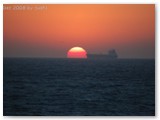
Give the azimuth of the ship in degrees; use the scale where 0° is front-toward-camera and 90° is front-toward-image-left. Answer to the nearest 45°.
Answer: approximately 90°
